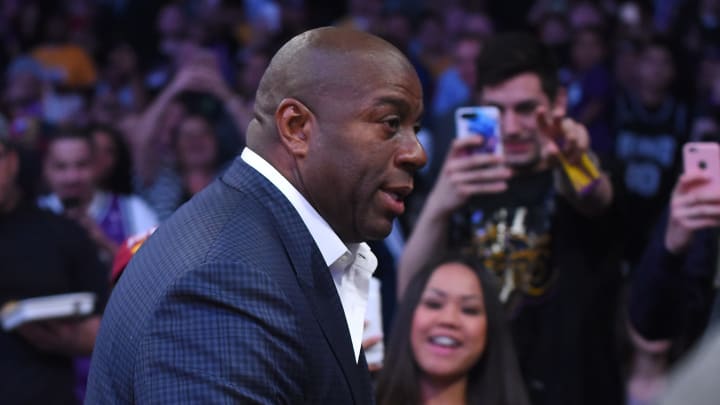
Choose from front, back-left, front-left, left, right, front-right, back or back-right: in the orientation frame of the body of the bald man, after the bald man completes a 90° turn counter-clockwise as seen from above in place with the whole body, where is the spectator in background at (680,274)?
front-right

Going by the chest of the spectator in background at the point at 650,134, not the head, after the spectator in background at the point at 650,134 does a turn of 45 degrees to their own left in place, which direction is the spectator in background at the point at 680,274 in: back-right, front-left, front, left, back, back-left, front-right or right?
front-right

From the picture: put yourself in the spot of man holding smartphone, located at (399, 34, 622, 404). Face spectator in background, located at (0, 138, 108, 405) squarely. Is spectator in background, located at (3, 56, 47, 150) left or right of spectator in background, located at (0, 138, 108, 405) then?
right

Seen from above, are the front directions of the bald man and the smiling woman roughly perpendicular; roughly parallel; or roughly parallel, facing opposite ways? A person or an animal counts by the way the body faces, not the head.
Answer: roughly perpendicular

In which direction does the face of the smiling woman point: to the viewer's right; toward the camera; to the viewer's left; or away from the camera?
toward the camera

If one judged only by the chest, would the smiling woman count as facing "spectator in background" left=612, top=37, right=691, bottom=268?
no

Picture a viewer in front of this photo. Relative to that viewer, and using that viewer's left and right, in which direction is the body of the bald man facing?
facing to the right of the viewer

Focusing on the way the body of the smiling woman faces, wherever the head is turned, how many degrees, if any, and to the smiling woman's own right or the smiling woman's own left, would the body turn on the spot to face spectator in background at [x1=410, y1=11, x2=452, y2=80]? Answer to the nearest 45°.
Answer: approximately 180°

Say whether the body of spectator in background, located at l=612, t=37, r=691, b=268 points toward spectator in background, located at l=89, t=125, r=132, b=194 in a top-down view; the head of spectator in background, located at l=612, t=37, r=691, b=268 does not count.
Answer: no

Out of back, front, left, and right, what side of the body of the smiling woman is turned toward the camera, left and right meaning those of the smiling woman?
front

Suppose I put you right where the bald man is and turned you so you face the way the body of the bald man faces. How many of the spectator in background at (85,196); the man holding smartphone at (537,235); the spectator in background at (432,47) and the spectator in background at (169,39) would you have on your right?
0

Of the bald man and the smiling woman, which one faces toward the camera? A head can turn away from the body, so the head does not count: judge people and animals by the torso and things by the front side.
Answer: the smiling woman

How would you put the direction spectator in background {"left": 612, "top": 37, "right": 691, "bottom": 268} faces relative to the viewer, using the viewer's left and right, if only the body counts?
facing the viewer

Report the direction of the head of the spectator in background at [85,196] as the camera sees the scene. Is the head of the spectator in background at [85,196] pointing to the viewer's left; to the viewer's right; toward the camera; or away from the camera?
toward the camera

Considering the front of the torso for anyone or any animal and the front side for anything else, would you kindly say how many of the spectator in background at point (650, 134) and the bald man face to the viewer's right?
1

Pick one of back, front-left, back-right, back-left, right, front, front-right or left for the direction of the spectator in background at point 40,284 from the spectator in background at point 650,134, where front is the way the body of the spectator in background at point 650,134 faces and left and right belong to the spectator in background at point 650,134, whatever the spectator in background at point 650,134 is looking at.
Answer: front-right

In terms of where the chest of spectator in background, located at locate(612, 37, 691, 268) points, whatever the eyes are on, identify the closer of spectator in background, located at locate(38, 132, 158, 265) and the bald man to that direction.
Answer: the bald man

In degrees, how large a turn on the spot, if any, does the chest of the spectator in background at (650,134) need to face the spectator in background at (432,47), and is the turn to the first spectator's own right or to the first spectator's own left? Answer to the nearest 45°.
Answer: approximately 135° to the first spectator's own right
